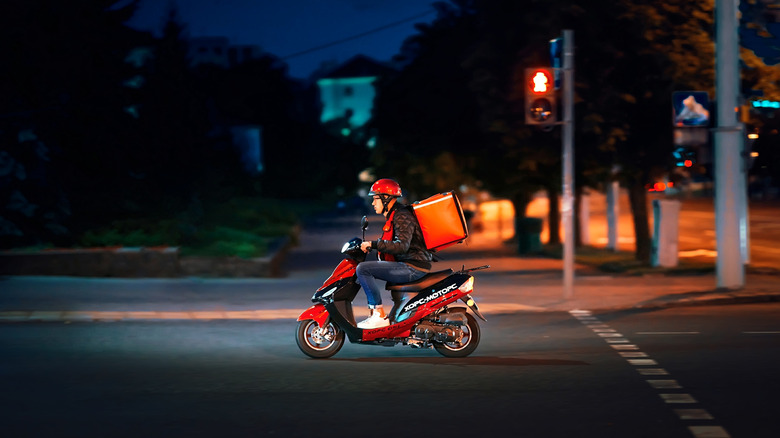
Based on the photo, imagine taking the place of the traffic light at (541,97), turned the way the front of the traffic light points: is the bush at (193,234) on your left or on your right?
on your right

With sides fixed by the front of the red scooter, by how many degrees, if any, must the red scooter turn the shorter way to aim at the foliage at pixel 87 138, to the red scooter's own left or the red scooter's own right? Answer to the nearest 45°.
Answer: approximately 45° to the red scooter's own right

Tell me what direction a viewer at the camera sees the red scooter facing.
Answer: facing to the left of the viewer

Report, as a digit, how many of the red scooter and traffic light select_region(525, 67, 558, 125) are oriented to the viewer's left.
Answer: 1

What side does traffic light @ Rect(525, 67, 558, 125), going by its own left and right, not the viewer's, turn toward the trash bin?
back

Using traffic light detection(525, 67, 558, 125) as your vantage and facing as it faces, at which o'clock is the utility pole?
The utility pole is roughly at 8 o'clock from the traffic light.

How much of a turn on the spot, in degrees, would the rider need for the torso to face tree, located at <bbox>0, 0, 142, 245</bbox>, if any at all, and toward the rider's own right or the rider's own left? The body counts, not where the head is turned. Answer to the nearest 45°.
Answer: approximately 45° to the rider's own right

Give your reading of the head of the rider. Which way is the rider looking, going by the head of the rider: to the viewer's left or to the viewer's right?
to the viewer's left

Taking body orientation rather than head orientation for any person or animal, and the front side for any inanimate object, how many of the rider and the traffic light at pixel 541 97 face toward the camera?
1

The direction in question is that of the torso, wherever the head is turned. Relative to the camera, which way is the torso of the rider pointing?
to the viewer's left

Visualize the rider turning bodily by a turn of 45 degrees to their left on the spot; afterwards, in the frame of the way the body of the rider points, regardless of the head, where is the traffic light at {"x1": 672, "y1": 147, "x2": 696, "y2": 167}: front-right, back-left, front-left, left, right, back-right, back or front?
back

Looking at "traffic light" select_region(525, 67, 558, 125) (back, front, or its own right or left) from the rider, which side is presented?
front
